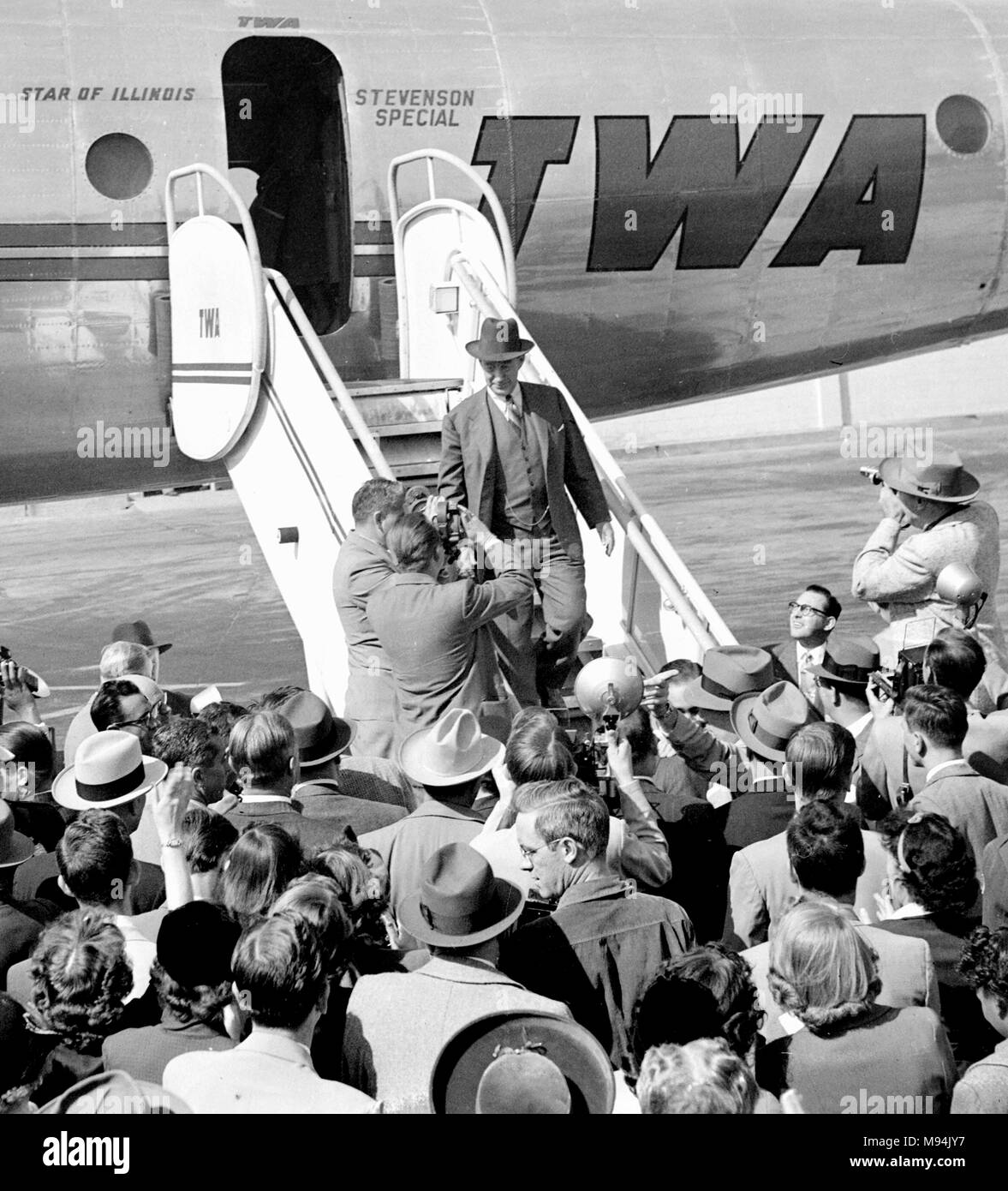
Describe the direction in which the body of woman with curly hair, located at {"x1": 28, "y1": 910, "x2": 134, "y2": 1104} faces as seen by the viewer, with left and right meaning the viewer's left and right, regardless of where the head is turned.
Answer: facing away from the viewer

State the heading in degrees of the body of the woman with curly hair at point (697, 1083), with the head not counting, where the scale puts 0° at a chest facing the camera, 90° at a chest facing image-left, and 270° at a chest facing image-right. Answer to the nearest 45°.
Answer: approximately 180°

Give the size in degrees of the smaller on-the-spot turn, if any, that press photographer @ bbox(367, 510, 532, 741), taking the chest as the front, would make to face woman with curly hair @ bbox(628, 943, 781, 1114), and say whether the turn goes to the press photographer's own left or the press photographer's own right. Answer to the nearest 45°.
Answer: approximately 135° to the press photographer's own right

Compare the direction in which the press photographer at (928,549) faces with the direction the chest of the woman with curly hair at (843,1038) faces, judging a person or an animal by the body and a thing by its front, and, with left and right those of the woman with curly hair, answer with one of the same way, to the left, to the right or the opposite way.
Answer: to the left

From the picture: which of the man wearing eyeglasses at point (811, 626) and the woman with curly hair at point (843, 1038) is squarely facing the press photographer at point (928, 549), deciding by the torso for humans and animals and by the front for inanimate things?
the woman with curly hair

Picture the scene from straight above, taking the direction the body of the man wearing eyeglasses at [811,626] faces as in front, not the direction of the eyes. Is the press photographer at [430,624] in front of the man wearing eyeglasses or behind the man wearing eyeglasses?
in front

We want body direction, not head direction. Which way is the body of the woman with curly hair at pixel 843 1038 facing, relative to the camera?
away from the camera

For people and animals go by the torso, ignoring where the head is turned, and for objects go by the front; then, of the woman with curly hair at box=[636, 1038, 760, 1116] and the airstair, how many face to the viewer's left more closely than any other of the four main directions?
0

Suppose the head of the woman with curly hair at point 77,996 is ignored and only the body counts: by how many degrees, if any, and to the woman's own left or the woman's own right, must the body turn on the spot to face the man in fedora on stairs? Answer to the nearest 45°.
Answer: approximately 45° to the woman's own right

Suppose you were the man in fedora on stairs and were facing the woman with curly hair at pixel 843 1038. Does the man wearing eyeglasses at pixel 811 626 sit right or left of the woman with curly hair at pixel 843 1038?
left

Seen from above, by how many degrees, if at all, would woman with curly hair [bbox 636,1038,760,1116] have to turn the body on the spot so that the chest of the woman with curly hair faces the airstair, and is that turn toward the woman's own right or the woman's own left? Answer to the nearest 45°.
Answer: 0° — they already face it

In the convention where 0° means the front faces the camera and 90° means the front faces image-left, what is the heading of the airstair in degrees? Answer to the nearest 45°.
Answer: approximately 315°

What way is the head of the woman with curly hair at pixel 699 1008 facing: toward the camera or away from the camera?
away from the camera

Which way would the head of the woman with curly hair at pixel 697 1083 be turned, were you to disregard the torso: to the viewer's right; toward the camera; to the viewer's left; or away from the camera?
away from the camera

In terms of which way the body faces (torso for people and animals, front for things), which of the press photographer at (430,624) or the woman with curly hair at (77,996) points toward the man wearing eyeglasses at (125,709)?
the woman with curly hair

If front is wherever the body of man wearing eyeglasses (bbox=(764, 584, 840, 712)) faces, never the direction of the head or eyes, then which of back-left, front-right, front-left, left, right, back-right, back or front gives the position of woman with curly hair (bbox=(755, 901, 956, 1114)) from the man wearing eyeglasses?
front-left

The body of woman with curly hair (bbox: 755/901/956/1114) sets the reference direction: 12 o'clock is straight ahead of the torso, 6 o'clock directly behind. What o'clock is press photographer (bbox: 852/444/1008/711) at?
The press photographer is roughly at 12 o'clock from the woman with curly hair.

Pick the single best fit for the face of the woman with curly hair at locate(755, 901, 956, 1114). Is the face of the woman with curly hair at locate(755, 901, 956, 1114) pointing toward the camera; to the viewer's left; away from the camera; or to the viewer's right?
away from the camera
